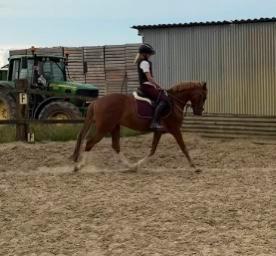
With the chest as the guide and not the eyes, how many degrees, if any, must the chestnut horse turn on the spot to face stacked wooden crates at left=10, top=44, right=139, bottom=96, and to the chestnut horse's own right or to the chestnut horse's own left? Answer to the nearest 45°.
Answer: approximately 90° to the chestnut horse's own left

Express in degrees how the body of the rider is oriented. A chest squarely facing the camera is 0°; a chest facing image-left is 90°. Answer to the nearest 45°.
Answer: approximately 270°

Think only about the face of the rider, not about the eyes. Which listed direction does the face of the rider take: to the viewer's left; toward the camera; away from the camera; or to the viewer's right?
to the viewer's right

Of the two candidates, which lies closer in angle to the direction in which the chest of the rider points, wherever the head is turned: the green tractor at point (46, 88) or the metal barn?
the metal barn

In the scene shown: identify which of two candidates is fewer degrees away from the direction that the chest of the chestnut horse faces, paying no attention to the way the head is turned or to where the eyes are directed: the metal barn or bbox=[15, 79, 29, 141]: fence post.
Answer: the metal barn

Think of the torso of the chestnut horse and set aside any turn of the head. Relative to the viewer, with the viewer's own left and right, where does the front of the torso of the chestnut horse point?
facing to the right of the viewer

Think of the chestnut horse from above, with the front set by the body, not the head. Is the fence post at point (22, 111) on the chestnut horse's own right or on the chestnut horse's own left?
on the chestnut horse's own left

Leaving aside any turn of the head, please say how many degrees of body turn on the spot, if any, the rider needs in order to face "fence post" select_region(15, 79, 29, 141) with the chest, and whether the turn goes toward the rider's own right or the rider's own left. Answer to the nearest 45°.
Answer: approximately 135° to the rider's own left
